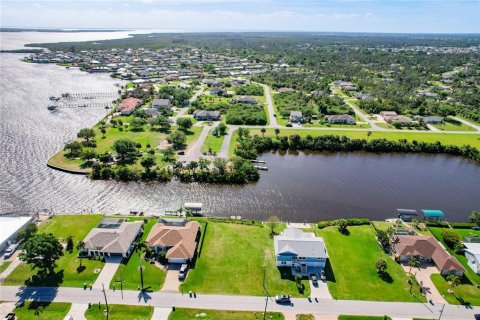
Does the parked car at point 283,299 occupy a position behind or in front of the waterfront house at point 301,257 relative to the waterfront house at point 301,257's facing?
in front

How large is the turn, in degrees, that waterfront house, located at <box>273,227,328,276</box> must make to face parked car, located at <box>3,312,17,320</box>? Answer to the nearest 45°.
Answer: approximately 45° to its right

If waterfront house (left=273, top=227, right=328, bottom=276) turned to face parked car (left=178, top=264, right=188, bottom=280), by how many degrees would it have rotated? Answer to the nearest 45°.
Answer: approximately 90° to its right

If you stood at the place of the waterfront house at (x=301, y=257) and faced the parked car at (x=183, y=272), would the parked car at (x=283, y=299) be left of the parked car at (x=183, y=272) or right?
left

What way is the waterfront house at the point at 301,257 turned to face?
toward the camera
